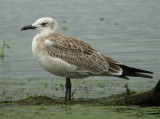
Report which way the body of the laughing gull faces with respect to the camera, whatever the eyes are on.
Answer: to the viewer's left
